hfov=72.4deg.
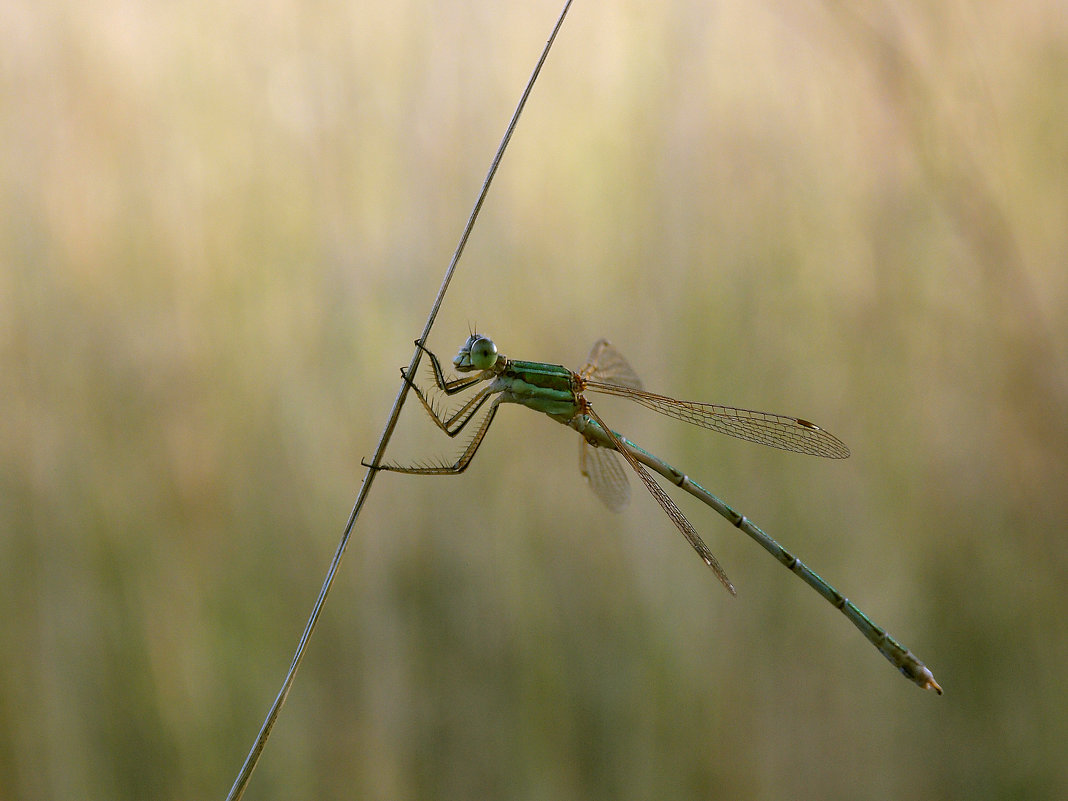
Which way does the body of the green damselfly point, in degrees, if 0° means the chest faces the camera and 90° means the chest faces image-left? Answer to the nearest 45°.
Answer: approximately 90°
